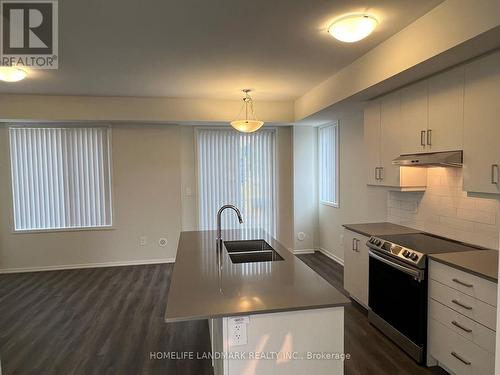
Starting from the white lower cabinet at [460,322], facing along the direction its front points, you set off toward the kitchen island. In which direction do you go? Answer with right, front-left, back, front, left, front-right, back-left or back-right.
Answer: front

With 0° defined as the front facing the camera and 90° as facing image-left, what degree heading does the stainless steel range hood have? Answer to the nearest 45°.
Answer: approximately 45°

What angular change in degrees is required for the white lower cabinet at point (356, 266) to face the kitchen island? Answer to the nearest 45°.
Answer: approximately 45° to its left

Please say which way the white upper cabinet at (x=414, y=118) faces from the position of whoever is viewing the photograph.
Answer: facing the viewer and to the left of the viewer

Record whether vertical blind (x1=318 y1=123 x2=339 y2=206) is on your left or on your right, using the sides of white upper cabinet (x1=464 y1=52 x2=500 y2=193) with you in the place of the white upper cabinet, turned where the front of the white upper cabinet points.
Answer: on your right

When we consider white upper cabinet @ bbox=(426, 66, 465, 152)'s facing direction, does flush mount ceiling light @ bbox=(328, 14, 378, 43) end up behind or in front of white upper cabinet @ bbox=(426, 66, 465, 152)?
in front

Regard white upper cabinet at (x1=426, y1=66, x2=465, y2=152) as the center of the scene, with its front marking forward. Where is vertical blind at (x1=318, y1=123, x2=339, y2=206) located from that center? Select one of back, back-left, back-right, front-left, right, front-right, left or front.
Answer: right

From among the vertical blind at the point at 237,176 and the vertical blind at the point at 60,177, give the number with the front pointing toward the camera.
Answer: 2

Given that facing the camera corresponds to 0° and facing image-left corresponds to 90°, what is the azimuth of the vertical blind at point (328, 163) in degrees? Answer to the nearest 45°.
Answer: approximately 45°

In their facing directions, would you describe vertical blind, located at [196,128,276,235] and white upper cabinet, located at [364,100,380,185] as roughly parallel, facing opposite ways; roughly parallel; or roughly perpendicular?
roughly perpendicular

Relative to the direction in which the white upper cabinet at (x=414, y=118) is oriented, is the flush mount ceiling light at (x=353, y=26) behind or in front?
in front

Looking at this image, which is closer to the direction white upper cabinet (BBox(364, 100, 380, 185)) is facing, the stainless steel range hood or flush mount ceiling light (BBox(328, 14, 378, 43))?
the flush mount ceiling light

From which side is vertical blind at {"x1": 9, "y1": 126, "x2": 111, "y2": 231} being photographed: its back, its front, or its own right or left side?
front

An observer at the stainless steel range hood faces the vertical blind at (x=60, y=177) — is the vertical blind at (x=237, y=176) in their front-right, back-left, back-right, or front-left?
front-right

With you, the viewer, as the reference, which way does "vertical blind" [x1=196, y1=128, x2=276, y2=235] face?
facing the viewer

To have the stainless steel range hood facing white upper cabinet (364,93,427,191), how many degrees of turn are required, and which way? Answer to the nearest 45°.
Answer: approximately 90° to its right

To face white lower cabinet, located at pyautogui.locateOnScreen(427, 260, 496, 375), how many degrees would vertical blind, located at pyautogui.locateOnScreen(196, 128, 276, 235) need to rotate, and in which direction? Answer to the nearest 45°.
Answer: approximately 45° to its left
